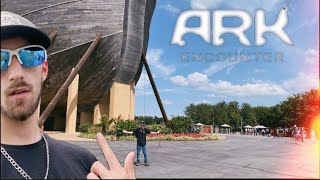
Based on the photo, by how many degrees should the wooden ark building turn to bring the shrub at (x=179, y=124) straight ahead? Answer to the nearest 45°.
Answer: approximately 45° to its left
